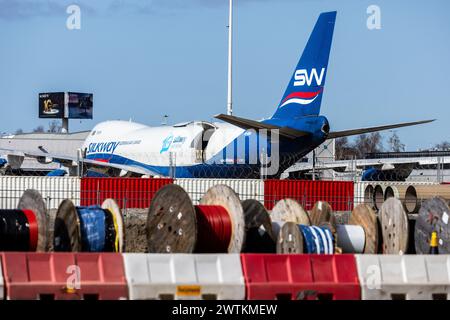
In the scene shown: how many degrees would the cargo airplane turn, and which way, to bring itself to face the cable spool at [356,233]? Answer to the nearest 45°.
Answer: approximately 135° to its left

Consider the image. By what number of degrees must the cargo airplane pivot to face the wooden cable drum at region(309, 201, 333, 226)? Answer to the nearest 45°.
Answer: approximately 135° to its left

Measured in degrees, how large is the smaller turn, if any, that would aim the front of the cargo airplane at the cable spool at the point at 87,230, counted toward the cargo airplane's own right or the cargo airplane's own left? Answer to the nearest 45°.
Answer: approximately 135° to the cargo airplane's own left

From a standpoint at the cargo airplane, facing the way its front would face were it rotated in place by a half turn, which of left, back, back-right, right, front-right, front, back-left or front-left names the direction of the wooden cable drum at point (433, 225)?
front-right

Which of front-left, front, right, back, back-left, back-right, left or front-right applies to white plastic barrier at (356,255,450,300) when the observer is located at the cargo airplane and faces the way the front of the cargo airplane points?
back-left

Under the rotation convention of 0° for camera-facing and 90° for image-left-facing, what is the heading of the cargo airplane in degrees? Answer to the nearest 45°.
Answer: approximately 135°

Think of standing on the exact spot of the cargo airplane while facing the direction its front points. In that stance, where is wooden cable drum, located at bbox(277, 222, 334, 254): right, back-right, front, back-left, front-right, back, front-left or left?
back-left

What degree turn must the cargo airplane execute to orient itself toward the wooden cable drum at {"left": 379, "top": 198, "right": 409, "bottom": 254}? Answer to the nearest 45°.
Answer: approximately 135° to its left
